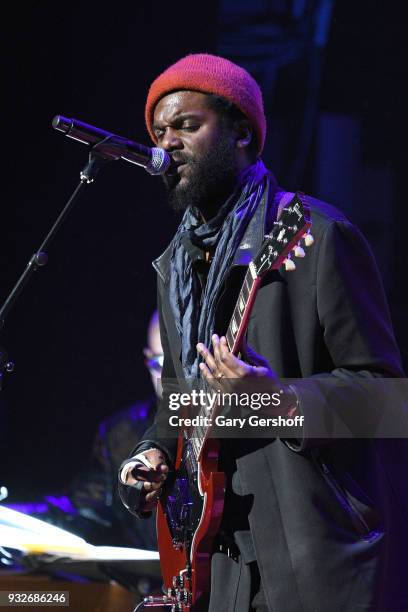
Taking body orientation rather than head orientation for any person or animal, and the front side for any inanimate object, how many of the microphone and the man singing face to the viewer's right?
1

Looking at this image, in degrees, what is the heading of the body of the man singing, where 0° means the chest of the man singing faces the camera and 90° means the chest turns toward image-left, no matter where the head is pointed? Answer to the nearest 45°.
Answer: approximately 45°

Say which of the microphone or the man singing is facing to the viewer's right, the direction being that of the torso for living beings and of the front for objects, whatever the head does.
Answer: the microphone

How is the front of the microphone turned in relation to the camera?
facing to the right of the viewer
